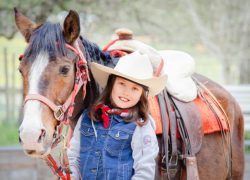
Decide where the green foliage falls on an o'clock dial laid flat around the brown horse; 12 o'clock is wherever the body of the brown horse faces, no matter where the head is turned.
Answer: The green foliage is roughly at 4 o'clock from the brown horse.

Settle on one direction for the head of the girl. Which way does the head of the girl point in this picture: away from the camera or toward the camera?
toward the camera

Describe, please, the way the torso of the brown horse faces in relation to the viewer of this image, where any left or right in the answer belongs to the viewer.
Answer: facing the viewer and to the left of the viewer

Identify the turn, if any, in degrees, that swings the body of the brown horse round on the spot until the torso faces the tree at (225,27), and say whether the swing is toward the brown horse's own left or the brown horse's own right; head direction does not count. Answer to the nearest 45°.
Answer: approximately 135° to the brown horse's own right
